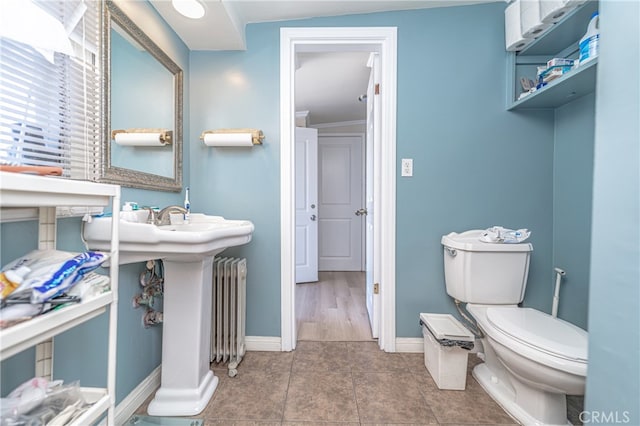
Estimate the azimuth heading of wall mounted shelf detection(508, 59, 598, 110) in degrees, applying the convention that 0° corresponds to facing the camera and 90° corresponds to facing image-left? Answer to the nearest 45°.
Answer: approximately 45°

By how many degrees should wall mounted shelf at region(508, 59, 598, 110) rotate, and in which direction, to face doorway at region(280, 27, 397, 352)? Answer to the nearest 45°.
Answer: approximately 45° to its right

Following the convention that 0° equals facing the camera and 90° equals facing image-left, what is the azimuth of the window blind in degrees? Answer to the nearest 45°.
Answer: approximately 315°

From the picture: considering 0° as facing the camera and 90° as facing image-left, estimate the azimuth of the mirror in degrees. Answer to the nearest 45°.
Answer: approximately 315°

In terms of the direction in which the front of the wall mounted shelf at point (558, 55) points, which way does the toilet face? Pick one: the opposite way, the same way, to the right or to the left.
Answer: to the left

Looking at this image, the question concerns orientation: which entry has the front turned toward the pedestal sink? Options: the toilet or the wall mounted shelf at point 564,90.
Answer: the wall mounted shelf
